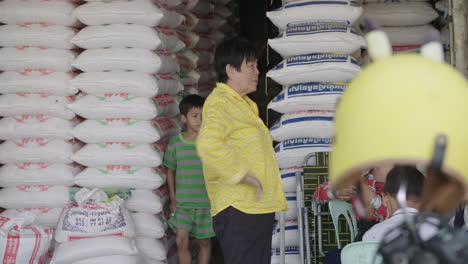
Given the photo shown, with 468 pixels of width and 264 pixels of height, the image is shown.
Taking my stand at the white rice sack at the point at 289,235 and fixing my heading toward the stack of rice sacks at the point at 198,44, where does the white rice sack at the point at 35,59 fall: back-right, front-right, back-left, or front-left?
front-left

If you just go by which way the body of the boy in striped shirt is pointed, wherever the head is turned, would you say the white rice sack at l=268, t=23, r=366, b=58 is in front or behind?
in front

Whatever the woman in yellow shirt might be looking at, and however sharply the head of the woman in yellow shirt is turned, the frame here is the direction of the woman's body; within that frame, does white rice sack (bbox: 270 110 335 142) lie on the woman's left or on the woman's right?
on the woman's left

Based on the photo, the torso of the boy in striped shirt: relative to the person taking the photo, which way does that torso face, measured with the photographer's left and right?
facing the viewer and to the right of the viewer

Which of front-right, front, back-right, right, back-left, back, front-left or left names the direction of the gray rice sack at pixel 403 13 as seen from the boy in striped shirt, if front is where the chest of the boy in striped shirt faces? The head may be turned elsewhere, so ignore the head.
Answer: front-left

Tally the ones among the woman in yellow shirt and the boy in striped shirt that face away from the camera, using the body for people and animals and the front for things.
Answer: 0

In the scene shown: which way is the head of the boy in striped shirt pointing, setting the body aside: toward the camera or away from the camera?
toward the camera

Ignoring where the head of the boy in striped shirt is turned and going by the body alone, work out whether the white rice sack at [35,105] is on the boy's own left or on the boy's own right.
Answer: on the boy's own right

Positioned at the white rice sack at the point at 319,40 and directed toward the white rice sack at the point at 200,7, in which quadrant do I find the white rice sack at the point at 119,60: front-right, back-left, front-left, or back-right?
front-left

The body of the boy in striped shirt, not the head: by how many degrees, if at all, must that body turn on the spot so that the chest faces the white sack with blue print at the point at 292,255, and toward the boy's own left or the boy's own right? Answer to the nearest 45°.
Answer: approximately 90° to the boy's own left
